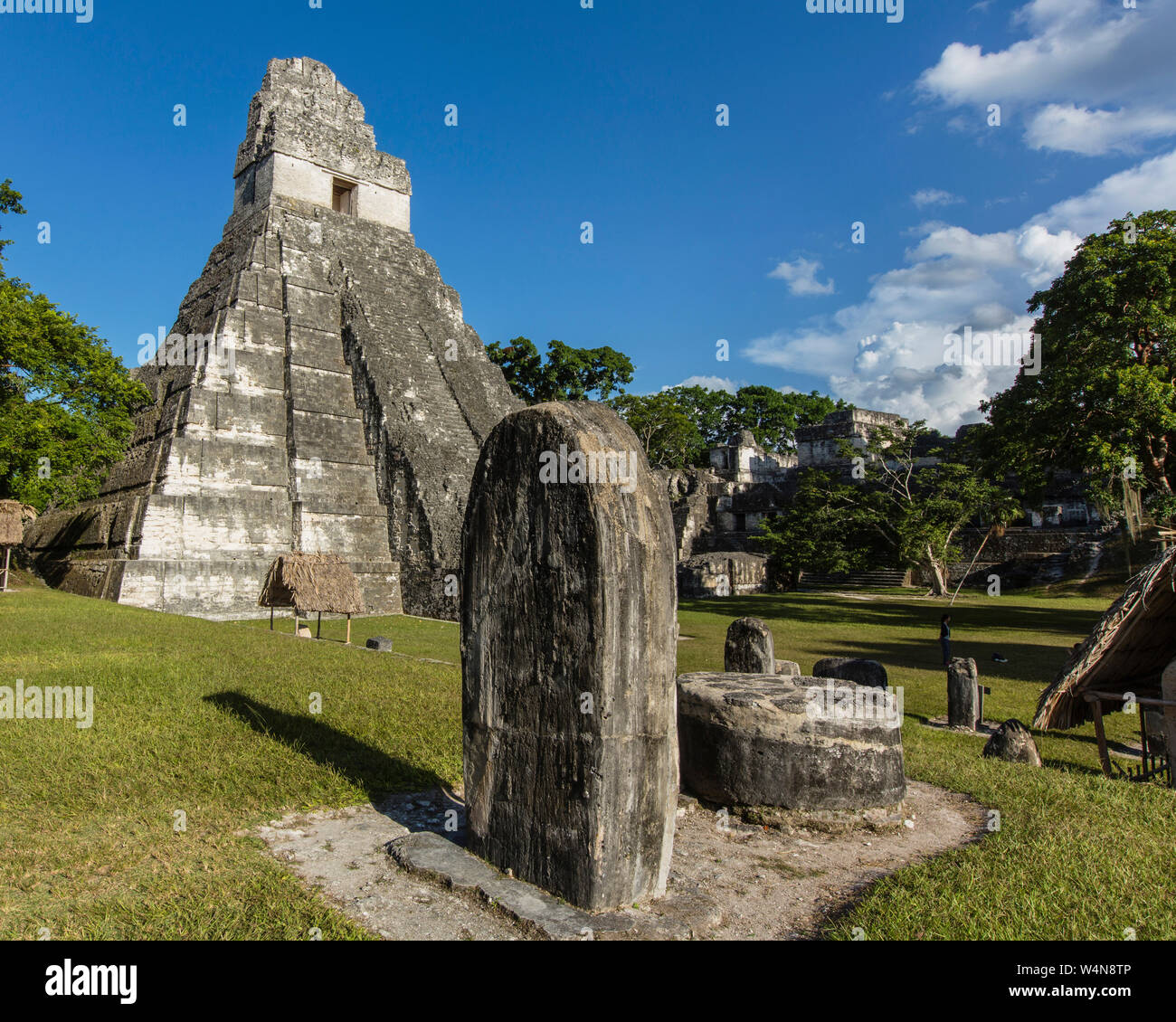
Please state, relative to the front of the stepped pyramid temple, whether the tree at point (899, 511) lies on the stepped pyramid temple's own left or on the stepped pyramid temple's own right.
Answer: on the stepped pyramid temple's own left

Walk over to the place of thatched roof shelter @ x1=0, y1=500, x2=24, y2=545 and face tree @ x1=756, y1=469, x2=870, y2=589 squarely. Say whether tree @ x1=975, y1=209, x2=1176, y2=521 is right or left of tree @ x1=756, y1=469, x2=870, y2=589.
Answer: right

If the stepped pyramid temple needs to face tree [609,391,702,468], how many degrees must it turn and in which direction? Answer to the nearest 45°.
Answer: approximately 90° to its left

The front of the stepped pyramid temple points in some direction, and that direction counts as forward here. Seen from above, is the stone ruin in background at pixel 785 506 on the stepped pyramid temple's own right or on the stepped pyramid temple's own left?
on the stepped pyramid temple's own left
